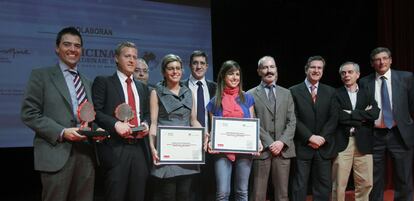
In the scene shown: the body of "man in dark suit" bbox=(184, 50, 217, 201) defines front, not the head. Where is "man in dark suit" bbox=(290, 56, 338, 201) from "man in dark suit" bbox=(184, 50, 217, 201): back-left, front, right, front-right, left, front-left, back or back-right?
left

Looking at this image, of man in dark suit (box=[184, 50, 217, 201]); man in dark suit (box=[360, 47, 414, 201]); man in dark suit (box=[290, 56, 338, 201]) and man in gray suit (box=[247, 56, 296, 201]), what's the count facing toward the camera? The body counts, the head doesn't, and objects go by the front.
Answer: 4

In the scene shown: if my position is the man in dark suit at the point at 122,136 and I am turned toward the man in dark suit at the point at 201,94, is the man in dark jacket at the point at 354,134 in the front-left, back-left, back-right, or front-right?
front-right

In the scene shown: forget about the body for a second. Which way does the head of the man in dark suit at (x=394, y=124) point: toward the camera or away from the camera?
toward the camera

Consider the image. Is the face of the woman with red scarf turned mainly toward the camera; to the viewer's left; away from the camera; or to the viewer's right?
toward the camera

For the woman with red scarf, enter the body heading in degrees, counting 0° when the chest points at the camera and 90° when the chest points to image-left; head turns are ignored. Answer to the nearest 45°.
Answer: approximately 0°

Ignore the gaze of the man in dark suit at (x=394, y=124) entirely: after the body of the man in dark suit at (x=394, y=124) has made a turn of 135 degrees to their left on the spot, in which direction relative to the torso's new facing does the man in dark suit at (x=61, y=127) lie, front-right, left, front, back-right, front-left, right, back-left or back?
back

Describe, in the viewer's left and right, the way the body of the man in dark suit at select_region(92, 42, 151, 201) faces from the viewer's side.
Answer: facing the viewer and to the right of the viewer

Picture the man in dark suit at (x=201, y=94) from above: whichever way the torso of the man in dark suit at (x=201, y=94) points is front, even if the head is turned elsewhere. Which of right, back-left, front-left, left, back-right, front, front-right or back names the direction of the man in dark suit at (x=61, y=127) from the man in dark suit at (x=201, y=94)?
front-right

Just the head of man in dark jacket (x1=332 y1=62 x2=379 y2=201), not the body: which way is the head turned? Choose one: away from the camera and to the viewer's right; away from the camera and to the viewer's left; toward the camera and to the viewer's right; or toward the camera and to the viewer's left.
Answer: toward the camera and to the viewer's left

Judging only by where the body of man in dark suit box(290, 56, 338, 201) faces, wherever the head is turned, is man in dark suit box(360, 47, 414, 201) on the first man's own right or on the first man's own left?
on the first man's own left

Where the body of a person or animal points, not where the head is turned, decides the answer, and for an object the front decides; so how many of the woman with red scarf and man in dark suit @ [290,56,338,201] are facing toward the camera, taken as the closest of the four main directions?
2

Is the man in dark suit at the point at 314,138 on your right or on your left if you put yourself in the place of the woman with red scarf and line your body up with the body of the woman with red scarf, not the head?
on your left

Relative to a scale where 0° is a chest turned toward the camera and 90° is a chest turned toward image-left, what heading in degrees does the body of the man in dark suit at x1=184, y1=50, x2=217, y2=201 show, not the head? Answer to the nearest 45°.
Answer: approximately 0°

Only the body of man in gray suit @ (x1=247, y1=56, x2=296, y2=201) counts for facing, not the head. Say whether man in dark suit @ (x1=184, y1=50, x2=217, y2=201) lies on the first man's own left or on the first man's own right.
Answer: on the first man's own right

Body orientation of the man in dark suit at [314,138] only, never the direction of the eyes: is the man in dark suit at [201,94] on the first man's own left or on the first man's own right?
on the first man's own right

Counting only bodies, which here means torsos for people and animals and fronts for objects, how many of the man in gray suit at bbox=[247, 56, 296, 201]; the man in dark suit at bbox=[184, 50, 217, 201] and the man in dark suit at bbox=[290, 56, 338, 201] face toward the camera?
3

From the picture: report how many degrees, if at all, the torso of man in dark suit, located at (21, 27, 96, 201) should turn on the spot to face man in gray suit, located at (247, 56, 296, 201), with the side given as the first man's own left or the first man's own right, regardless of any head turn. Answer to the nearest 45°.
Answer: approximately 45° to the first man's own left

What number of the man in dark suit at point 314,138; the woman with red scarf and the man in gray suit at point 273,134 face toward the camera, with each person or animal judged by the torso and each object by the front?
3
